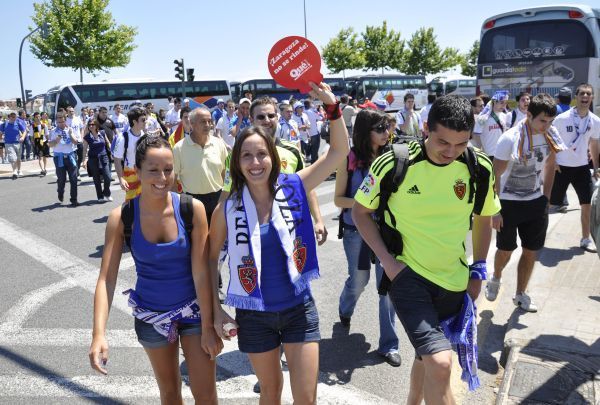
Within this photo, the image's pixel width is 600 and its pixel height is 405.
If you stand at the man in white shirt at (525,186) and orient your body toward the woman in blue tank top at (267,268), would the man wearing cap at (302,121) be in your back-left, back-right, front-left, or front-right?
back-right

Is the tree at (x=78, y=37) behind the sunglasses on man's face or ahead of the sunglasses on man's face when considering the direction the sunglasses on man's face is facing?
behind

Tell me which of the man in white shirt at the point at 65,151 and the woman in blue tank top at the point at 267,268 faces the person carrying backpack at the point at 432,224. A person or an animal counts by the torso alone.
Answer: the man in white shirt

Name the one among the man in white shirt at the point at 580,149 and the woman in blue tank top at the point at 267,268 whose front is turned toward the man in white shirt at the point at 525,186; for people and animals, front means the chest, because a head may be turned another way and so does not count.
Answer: the man in white shirt at the point at 580,149

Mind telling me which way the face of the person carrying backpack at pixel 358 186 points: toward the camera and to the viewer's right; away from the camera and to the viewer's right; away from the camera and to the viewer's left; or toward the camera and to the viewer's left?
toward the camera and to the viewer's right

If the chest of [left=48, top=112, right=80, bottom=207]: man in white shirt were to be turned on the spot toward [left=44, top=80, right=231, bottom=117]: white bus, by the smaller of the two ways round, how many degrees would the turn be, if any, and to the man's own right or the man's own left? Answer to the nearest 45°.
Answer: approximately 180°

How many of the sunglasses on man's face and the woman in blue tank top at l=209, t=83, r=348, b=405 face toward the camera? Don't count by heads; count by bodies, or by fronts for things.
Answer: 2

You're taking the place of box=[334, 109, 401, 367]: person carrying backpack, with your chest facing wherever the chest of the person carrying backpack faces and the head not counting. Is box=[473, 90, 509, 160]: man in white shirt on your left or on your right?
on your left

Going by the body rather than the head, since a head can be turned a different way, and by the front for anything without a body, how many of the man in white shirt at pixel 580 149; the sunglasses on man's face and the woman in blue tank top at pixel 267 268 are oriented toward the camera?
3

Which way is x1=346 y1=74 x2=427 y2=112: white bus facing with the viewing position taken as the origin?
facing the viewer and to the left of the viewer

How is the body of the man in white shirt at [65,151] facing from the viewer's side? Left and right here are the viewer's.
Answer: facing the viewer

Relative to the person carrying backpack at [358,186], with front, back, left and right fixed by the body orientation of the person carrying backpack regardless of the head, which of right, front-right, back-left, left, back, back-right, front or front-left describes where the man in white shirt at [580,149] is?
left

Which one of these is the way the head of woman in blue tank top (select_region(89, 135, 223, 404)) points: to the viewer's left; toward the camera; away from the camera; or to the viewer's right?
toward the camera

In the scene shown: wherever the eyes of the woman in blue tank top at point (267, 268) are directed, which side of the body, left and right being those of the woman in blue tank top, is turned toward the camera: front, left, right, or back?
front

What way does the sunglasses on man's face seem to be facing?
toward the camera
